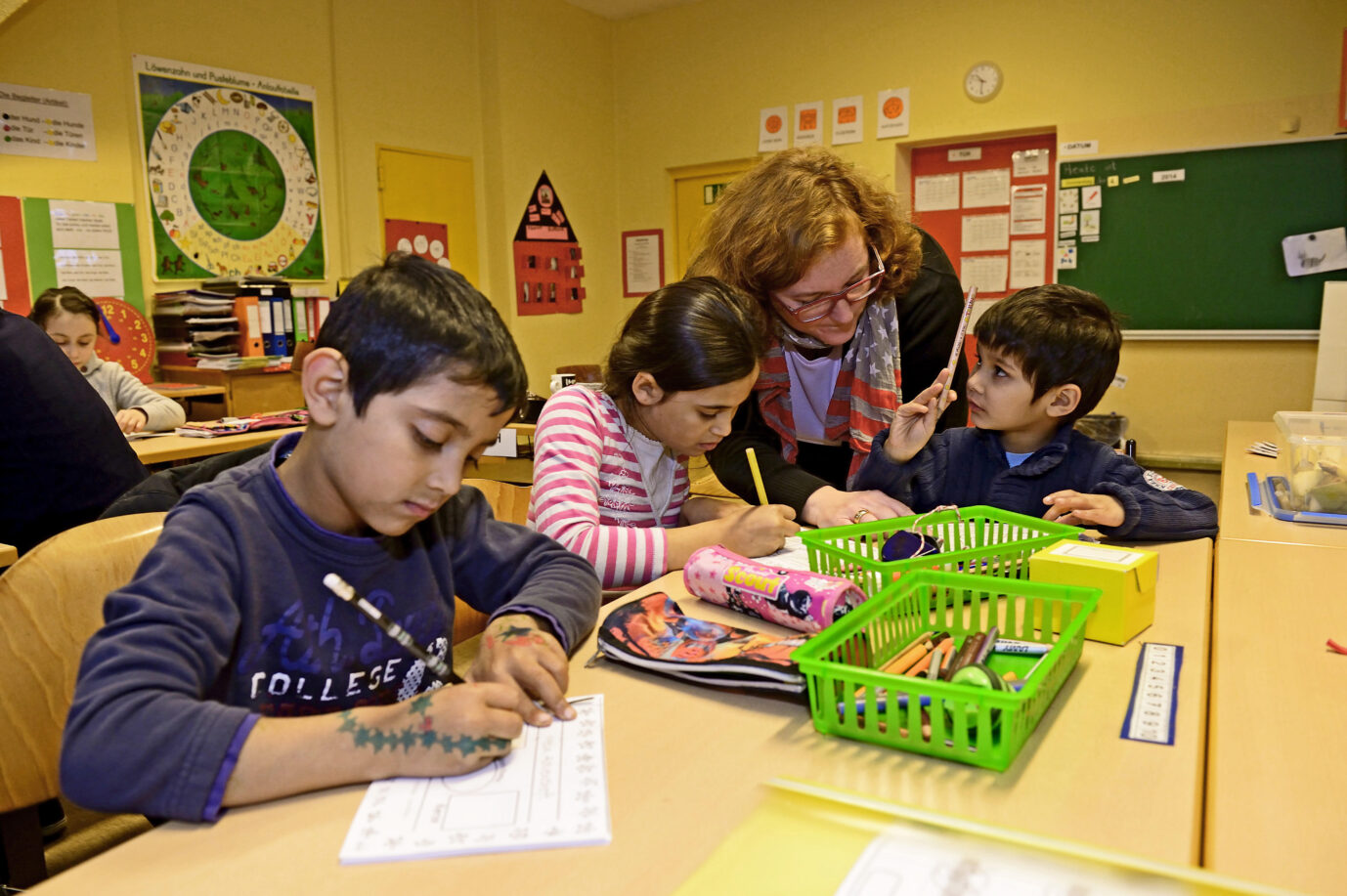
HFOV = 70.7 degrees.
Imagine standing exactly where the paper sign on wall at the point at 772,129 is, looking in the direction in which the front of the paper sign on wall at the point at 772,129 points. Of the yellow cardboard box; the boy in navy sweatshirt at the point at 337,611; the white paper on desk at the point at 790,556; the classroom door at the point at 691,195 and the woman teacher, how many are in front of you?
4

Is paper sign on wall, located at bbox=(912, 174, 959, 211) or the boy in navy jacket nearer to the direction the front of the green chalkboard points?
the boy in navy jacket

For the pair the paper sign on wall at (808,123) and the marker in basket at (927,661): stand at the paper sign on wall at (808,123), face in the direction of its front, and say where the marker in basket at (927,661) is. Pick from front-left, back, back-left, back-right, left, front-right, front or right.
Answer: front

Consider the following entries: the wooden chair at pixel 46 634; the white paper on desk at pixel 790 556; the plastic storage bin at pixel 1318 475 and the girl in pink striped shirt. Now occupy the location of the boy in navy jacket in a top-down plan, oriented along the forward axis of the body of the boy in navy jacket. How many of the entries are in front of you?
3

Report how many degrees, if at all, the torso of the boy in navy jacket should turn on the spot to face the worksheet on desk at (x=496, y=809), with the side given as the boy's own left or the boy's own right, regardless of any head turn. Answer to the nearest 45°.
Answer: approximately 45° to the boy's own left

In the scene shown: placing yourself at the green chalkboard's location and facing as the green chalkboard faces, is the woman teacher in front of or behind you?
in front

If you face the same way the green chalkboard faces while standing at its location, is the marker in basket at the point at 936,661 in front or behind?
in front

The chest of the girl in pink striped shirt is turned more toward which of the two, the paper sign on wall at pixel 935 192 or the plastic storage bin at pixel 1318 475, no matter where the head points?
the plastic storage bin

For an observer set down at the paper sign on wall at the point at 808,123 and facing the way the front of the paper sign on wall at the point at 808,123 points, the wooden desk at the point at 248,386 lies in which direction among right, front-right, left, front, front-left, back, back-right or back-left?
front-right

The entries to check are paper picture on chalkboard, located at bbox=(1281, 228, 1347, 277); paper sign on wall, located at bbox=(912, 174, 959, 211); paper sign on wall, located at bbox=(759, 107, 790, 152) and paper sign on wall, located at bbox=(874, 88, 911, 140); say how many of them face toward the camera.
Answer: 4

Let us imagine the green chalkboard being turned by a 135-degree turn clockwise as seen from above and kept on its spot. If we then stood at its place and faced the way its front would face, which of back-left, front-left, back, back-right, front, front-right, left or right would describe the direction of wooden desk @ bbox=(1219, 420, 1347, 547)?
back-left

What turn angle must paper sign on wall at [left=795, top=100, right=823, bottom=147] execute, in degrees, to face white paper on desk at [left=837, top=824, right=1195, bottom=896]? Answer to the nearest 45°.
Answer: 0° — it already faces it

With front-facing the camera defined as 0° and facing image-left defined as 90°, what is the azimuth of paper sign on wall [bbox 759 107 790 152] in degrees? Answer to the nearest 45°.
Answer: approximately 0°

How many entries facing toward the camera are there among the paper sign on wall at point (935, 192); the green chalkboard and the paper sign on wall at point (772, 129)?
3

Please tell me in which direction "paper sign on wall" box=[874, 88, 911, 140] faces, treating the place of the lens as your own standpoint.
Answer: facing the viewer

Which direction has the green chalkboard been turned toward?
toward the camera

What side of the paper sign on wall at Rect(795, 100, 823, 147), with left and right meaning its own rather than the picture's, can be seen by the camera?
front
